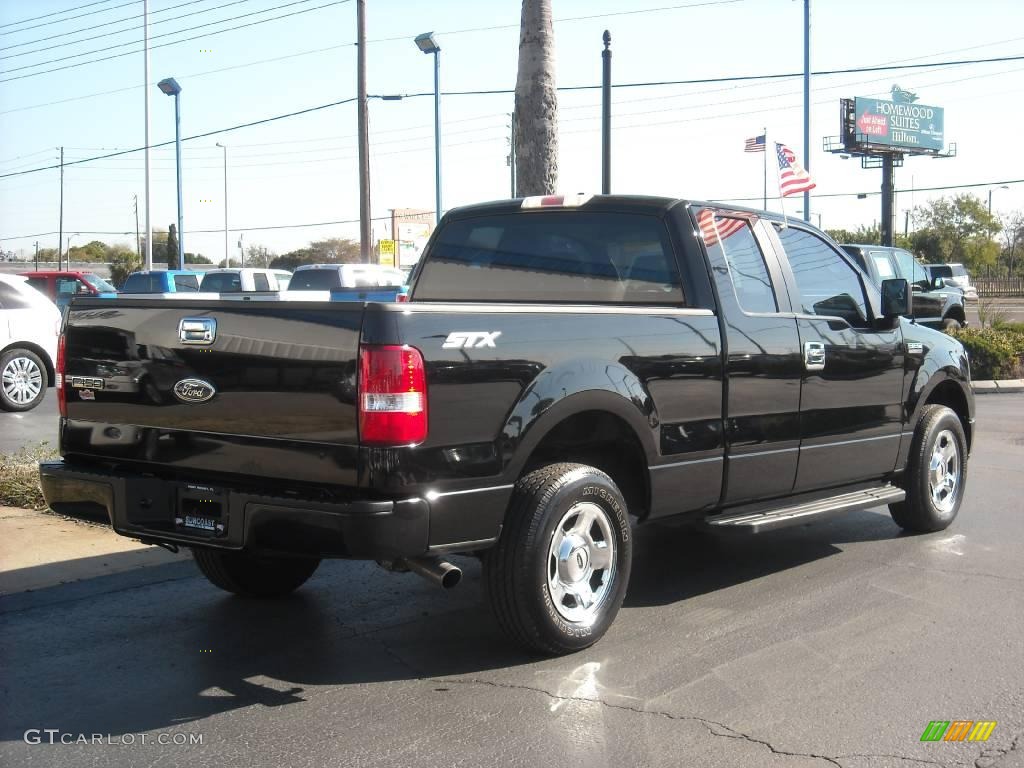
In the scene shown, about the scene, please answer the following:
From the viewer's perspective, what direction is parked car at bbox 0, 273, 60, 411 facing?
to the viewer's left

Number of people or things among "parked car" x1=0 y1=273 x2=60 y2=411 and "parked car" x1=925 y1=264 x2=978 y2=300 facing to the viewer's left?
1

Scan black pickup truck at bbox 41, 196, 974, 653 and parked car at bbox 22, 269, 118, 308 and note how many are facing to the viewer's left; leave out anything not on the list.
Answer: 0

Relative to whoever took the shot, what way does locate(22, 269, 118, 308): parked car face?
facing the viewer and to the right of the viewer

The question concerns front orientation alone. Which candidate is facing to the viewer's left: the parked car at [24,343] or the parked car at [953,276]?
the parked car at [24,343]

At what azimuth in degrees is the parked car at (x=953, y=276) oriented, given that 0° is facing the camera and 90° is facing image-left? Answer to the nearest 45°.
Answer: approximately 315°

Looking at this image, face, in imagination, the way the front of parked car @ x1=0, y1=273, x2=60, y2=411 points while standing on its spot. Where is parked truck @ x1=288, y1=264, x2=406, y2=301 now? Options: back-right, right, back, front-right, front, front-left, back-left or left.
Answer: back-right

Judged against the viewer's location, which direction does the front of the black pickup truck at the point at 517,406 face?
facing away from the viewer and to the right of the viewer
